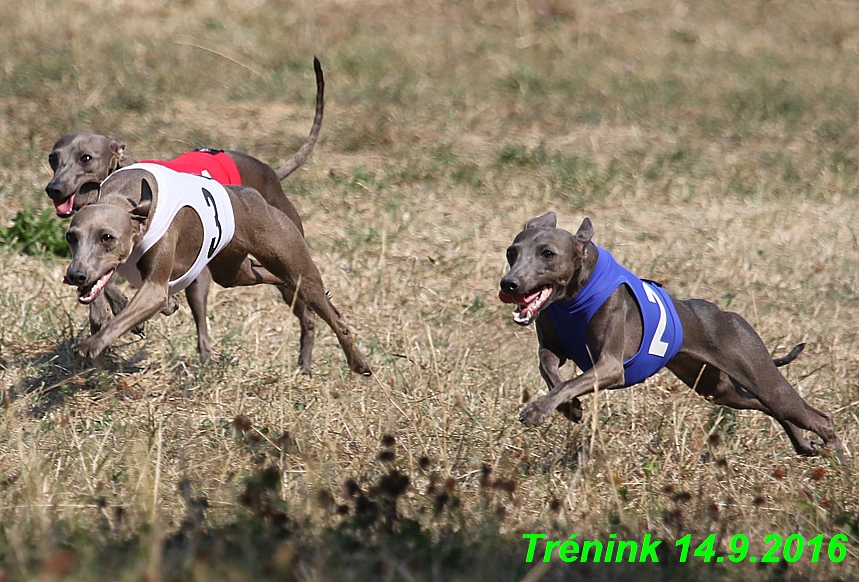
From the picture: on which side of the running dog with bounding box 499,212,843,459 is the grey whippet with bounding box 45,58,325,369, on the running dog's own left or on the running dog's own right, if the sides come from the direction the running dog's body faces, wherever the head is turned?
on the running dog's own right

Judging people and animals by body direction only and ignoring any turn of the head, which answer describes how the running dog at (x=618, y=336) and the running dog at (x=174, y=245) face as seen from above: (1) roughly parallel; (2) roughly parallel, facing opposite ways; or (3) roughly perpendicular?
roughly parallel

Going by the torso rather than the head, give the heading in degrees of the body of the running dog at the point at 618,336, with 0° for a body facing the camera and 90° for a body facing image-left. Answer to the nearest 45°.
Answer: approximately 45°

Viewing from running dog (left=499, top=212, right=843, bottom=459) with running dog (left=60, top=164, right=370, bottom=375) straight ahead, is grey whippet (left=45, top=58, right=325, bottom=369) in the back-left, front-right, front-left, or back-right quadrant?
front-right

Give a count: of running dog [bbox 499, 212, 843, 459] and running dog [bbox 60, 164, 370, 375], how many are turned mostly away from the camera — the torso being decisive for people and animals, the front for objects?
0

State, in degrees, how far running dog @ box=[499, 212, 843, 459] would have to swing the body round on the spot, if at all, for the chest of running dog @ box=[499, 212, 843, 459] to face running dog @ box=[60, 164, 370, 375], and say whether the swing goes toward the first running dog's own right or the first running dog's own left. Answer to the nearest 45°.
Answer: approximately 45° to the first running dog's own right

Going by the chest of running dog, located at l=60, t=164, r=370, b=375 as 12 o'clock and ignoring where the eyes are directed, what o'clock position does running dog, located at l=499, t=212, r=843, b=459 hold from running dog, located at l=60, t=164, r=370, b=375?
running dog, located at l=499, t=212, r=843, b=459 is roughly at 8 o'clock from running dog, located at l=60, t=164, r=370, b=375.

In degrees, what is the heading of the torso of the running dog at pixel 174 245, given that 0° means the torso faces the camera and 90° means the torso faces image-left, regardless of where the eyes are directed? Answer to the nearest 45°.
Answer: approximately 45°
